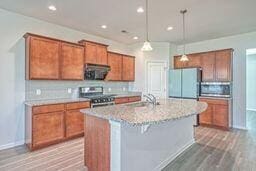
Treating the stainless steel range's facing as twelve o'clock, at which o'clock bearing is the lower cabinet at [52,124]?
The lower cabinet is roughly at 3 o'clock from the stainless steel range.

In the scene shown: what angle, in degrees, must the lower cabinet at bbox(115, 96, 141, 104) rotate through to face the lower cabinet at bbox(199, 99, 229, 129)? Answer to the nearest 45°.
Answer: approximately 45° to its left

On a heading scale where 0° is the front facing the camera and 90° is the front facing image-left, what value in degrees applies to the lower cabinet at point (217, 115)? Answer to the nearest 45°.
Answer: approximately 45°

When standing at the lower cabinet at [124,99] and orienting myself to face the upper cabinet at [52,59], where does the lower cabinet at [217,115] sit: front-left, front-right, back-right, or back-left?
back-left

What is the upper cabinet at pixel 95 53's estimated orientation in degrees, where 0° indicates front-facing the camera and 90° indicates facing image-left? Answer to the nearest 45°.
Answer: approximately 315°

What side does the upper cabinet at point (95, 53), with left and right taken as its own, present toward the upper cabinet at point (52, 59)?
right

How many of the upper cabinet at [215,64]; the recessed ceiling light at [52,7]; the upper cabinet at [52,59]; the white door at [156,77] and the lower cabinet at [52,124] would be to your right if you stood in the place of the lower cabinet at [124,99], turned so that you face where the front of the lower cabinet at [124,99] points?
3

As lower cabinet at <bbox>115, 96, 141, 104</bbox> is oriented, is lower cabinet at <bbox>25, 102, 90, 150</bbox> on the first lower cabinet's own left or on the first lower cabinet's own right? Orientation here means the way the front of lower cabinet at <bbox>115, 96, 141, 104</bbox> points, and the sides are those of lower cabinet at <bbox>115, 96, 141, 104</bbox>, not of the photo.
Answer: on the first lower cabinet's own right
